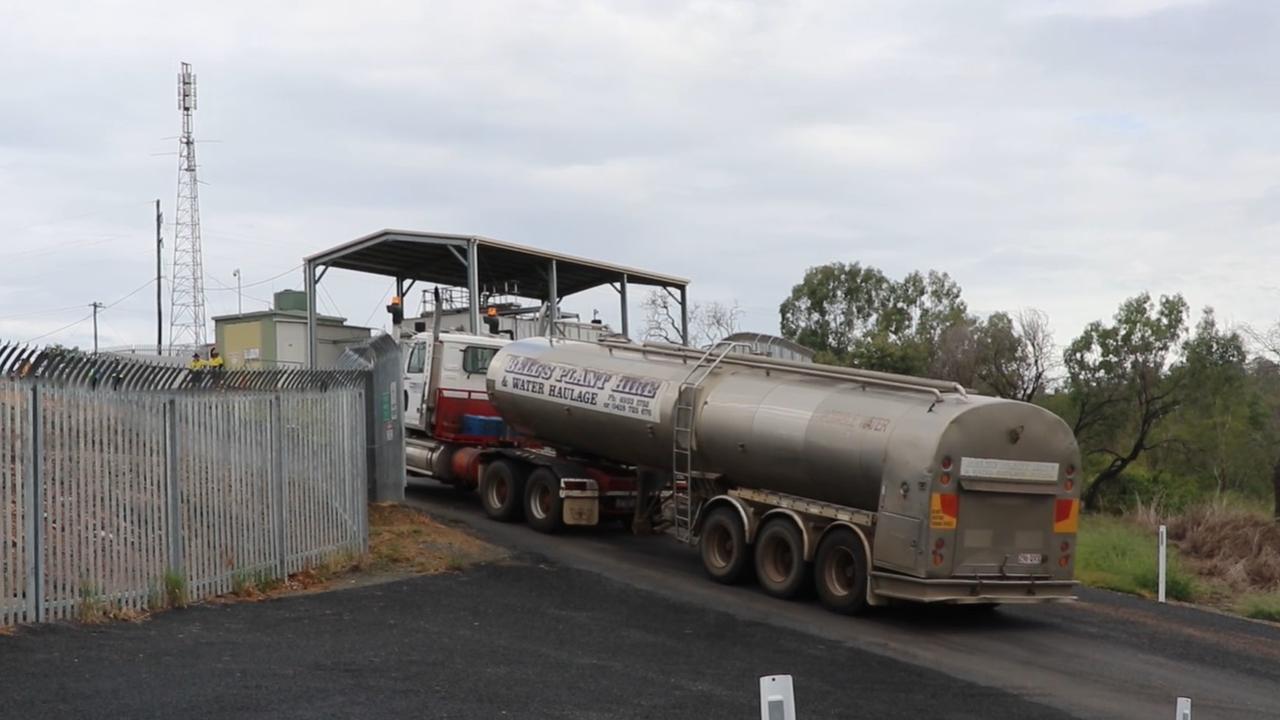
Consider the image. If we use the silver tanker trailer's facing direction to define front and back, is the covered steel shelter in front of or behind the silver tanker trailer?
in front

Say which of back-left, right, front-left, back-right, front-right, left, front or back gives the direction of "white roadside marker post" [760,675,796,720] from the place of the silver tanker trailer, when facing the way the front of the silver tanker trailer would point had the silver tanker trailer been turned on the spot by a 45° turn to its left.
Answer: left

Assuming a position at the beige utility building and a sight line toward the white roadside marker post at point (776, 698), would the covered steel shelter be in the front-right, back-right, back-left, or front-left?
front-left

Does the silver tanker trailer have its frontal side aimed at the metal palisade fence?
no

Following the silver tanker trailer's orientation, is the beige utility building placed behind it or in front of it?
in front

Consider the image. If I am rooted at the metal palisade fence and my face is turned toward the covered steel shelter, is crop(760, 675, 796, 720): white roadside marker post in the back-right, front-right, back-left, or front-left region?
back-right

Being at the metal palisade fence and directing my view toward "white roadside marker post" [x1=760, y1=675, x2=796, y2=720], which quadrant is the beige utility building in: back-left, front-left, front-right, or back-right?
back-left

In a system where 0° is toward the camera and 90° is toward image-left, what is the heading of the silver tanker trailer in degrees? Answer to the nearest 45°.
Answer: approximately 135°

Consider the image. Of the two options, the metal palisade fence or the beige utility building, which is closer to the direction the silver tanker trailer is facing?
the beige utility building
